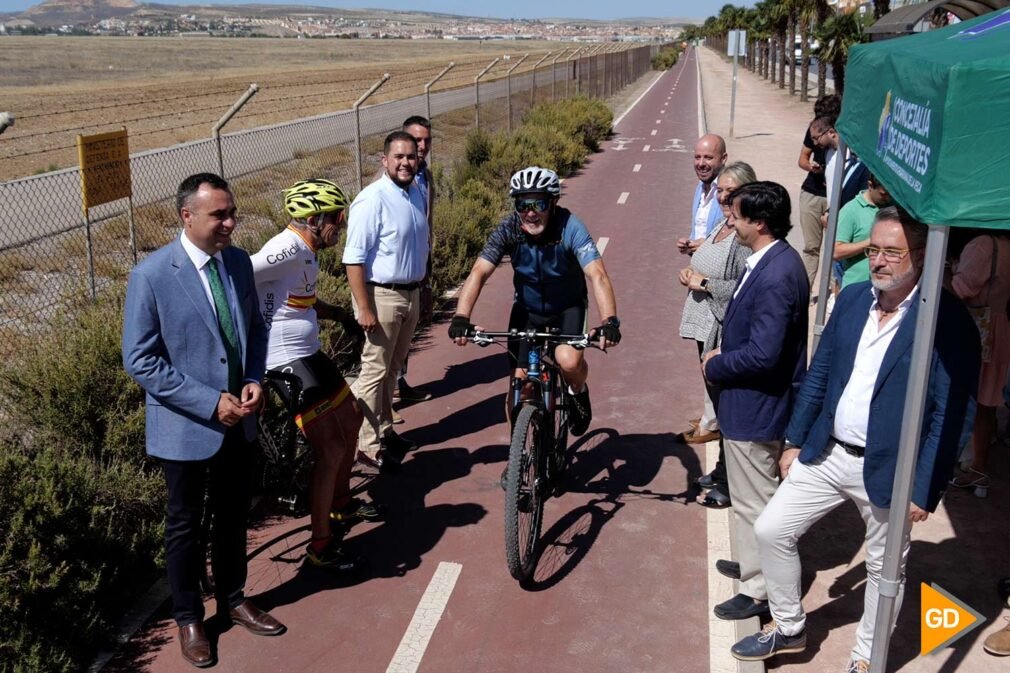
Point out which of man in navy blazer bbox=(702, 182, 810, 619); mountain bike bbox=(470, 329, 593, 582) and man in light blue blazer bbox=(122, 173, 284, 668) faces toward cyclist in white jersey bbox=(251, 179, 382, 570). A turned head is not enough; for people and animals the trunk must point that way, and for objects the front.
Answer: the man in navy blazer

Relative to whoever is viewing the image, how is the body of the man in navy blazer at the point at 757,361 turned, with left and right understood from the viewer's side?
facing to the left of the viewer

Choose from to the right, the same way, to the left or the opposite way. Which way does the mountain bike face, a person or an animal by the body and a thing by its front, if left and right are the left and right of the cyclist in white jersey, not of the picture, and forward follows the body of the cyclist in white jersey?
to the right

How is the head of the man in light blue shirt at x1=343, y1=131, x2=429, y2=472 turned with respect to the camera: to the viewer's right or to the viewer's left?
to the viewer's right

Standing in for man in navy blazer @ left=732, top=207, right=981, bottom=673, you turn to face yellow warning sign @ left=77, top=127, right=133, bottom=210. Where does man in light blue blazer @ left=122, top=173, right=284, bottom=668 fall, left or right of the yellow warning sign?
left

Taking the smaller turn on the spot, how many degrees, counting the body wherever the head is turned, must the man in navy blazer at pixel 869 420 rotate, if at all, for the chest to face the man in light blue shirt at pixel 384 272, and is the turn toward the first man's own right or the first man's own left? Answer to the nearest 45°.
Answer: approximately 90° to the first man's own right

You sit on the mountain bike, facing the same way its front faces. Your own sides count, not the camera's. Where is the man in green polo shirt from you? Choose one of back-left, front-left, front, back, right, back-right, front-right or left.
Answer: back-left

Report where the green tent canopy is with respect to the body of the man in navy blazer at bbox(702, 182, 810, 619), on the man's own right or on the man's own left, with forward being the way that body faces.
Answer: on the man's own left

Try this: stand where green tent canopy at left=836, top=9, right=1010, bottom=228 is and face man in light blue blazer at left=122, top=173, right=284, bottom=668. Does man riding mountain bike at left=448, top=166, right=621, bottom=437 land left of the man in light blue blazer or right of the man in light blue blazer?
right

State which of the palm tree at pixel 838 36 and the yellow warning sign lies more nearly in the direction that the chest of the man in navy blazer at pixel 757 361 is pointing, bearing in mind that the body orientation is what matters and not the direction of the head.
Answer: the yellow warning sign

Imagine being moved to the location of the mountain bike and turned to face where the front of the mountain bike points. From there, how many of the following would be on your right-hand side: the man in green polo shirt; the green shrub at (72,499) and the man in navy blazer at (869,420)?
1
